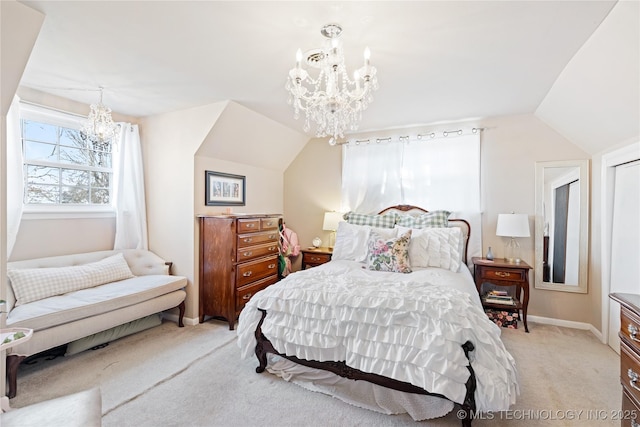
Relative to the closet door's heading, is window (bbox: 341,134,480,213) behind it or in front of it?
in front

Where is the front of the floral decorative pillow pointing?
toward the camera

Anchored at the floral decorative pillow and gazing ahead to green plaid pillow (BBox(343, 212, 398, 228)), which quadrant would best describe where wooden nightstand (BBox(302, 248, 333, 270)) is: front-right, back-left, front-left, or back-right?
front-left

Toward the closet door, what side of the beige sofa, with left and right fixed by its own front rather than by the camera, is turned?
front

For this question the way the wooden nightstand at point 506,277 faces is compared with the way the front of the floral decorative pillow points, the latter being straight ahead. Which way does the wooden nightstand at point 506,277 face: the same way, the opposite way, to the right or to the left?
the same way

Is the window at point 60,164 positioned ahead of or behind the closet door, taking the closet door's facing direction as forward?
ahead

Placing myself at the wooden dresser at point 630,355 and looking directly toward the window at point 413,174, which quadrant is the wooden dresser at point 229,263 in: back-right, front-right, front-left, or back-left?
front-left

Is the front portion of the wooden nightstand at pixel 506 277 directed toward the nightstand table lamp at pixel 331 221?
no

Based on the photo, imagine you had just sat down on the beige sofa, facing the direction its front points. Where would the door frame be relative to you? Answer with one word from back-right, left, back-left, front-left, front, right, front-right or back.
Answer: front

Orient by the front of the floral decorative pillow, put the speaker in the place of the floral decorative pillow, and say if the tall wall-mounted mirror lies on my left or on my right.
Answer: on my left

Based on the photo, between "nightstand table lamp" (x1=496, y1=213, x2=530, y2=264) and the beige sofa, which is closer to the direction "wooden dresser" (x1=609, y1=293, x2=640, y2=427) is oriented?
the beige sofa

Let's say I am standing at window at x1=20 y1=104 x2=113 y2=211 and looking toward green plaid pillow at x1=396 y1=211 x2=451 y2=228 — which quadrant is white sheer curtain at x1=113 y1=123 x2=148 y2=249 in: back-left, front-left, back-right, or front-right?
front-left

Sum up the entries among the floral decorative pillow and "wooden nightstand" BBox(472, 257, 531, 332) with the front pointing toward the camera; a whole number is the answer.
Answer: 2

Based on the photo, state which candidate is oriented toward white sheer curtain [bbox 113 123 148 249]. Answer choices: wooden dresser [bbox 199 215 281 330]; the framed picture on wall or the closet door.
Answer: the closet door

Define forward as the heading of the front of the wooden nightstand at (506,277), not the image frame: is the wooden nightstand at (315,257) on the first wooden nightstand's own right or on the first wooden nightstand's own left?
on the first wooden nightstand's own right

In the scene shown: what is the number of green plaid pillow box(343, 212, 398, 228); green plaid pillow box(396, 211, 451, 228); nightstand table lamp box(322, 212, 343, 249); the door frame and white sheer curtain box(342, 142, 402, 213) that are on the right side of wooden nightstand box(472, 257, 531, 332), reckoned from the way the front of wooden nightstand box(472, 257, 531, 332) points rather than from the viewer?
4
